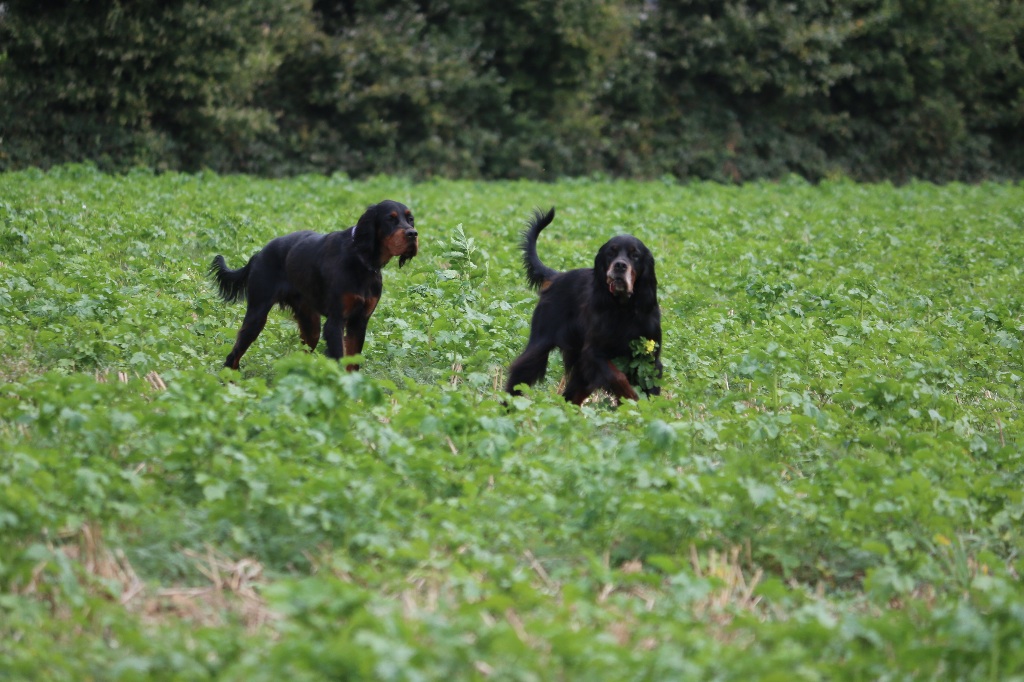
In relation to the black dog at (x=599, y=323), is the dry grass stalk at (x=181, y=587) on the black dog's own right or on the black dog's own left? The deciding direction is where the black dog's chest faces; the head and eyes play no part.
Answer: on the black dog's own right

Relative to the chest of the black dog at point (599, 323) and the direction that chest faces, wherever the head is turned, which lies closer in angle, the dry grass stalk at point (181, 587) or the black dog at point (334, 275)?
the dry grass stalk

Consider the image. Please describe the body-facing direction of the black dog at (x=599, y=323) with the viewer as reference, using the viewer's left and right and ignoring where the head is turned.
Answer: facing the viewer and to the right of the viewer

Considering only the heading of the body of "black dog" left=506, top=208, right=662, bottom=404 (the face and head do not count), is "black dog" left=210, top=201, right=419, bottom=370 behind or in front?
behind
